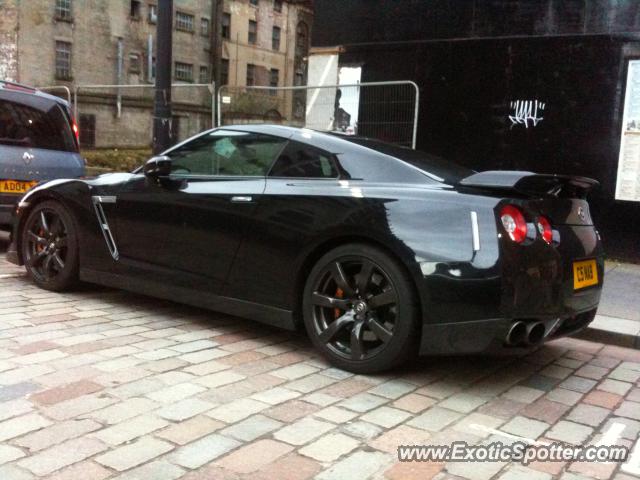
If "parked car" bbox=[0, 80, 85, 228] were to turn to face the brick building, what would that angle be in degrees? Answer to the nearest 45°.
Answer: approximately 45° to its right

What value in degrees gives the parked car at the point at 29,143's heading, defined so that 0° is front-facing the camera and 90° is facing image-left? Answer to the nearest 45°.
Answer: approximately 135°

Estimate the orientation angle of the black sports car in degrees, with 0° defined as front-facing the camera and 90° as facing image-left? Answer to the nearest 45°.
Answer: approximately 135°

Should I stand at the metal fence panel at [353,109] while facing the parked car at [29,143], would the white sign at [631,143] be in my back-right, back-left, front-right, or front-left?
back-left
